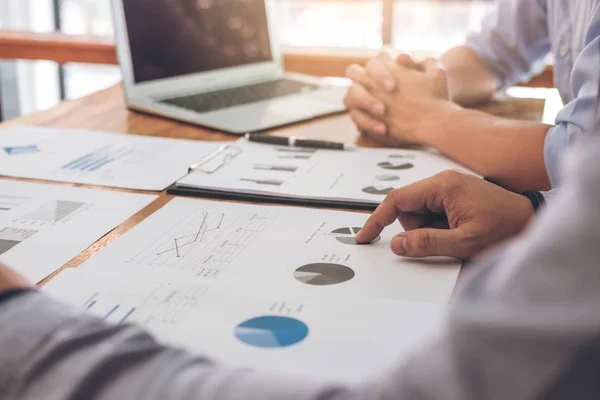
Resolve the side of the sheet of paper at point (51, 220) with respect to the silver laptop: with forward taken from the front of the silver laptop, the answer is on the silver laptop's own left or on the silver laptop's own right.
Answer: on the silver laptop's own right

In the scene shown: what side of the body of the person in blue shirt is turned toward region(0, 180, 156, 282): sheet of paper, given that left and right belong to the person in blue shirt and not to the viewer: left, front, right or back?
front

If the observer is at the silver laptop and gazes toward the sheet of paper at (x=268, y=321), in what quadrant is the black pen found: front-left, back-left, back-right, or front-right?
front-left

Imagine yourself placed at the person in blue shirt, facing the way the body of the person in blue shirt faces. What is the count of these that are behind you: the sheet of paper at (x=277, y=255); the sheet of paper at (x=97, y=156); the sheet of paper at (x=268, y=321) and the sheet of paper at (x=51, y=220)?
0

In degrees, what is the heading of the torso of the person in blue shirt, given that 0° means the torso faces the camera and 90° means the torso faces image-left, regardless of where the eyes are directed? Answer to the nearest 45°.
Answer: approximately 45°

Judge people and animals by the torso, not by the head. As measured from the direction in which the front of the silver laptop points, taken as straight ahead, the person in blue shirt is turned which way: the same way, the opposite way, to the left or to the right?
to the right

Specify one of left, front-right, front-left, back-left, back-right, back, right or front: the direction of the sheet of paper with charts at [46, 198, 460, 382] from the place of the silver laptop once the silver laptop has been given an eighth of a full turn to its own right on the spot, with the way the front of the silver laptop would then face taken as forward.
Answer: front

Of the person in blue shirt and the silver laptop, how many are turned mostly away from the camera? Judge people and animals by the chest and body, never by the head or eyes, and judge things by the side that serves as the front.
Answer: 0

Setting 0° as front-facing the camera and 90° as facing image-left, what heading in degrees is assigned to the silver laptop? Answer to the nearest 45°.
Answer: approximately 315°
